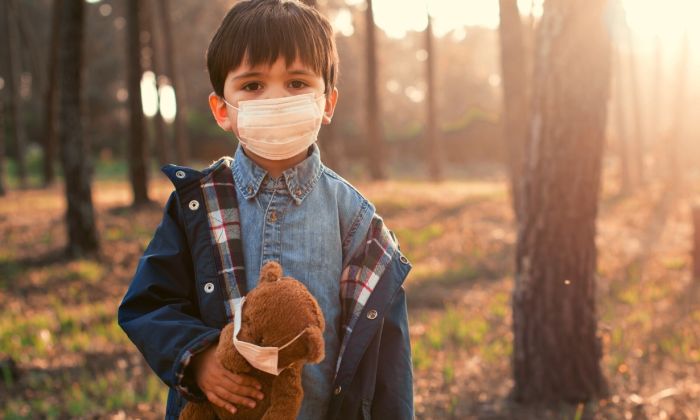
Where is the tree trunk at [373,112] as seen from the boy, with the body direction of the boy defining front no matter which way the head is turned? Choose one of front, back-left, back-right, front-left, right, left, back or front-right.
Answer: back

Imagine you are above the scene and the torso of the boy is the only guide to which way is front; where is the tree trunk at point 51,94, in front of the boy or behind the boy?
behind

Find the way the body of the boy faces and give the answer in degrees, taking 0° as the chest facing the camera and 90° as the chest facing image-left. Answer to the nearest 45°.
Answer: approximately 0°

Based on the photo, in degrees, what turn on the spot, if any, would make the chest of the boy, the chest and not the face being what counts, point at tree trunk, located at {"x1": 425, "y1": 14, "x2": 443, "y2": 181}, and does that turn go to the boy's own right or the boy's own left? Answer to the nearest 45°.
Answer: approximately 180°

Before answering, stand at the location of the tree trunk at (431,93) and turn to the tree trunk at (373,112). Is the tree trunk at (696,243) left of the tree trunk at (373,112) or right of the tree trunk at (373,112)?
left

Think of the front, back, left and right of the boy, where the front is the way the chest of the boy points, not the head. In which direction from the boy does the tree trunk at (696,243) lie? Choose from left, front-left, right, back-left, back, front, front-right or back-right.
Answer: back-left
